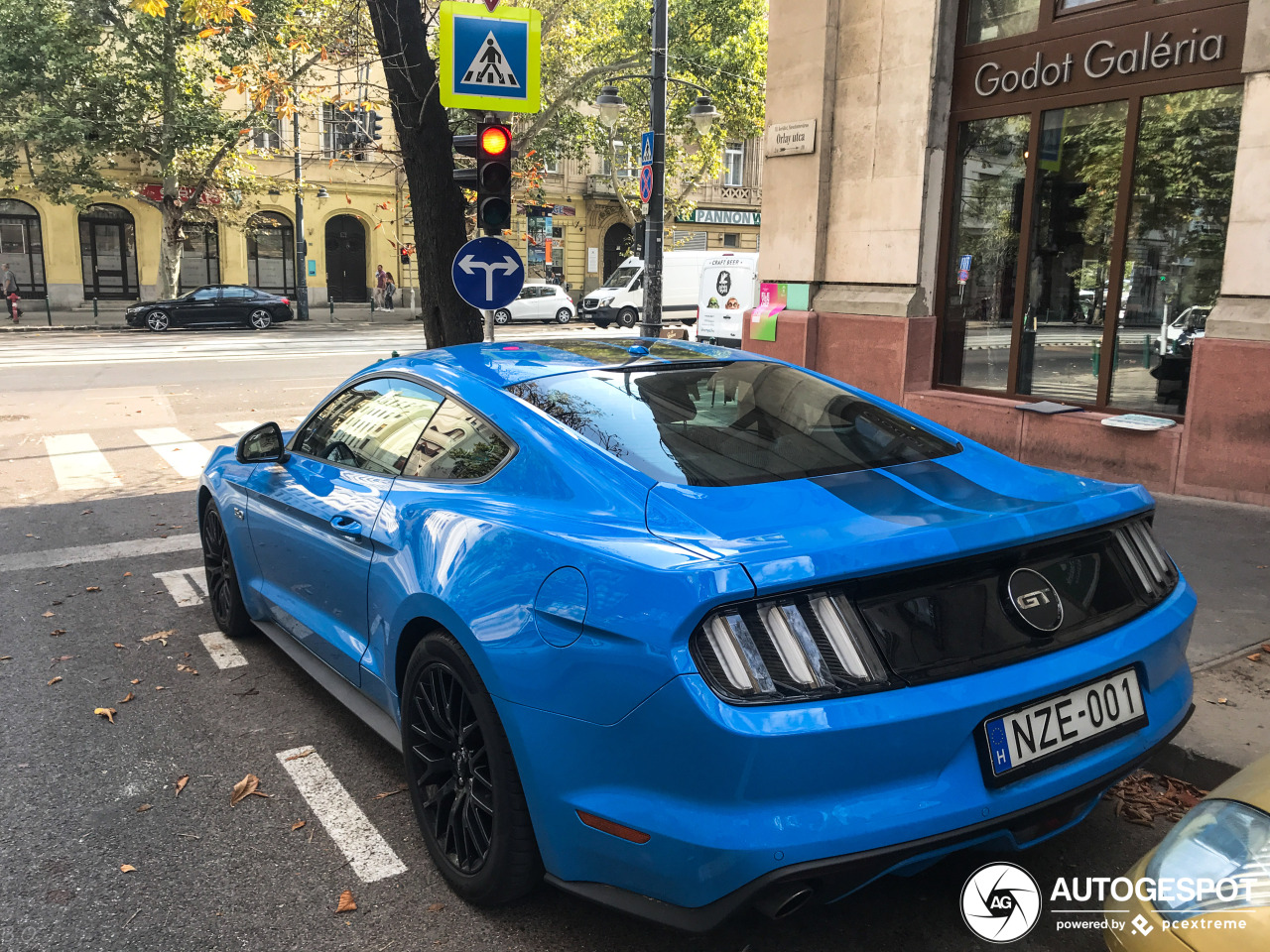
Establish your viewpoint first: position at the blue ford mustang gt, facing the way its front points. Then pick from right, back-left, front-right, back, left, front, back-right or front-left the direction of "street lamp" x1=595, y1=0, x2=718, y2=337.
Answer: front-right

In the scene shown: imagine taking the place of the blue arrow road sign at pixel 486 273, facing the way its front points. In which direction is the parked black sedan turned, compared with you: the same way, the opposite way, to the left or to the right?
to the right

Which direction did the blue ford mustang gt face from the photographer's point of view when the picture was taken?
facing away from the viewer and to the left of the viewer

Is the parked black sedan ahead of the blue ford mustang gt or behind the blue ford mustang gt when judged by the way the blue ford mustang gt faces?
ahead

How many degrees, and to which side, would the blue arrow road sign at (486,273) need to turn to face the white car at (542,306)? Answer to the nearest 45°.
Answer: approximately 180°

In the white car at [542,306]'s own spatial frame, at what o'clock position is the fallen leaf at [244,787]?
The fallen leaf is roughly at 9 o'clock from the white car.

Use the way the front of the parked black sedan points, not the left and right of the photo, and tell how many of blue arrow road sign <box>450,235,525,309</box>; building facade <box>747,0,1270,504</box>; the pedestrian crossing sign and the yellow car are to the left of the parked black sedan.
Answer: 4

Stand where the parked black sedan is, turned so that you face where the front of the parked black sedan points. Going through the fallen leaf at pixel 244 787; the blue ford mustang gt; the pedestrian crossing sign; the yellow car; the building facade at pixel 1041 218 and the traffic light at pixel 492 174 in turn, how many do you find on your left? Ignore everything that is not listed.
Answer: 6

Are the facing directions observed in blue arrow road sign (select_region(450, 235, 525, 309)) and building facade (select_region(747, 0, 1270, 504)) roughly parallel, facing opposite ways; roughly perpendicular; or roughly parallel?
roughly perpendicular

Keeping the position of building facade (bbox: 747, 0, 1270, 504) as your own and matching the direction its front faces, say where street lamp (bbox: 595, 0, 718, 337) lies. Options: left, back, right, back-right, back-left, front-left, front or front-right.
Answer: right

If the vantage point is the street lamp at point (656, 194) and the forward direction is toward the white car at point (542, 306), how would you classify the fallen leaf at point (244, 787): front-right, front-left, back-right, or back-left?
back-left

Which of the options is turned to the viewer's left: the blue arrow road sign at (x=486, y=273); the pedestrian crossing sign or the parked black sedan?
the parked black sedan

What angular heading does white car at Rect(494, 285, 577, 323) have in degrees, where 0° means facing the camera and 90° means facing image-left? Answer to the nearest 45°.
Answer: approximately 90°

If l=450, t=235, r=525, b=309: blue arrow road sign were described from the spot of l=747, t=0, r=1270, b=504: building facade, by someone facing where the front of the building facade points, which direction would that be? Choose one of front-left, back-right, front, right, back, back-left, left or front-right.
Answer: front

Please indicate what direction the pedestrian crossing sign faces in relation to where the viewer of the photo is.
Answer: facing the viewer

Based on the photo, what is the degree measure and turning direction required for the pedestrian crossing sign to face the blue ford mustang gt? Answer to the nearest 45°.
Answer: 0° — it already faces it
